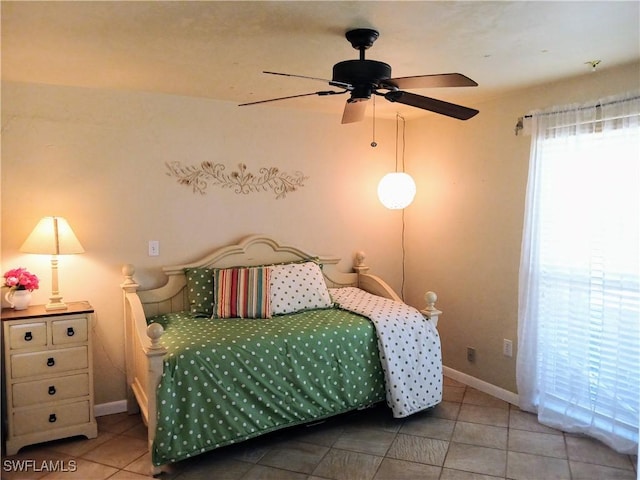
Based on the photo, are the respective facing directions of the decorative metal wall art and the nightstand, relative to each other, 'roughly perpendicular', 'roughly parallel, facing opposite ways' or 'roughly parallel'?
roughly parallel

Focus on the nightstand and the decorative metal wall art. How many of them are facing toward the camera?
2

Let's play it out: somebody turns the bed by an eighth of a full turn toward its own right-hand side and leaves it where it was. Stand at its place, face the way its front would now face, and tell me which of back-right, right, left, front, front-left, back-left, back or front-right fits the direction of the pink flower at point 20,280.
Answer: right

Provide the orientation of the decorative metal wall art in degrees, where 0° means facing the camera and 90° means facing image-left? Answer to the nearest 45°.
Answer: approximately 0°

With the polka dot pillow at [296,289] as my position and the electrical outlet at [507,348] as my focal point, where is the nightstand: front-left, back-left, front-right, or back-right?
back-right

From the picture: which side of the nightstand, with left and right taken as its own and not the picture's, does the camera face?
front

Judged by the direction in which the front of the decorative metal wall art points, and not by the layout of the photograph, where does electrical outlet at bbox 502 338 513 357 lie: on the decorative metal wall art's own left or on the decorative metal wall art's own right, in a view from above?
on the decorative metal wall art's own left

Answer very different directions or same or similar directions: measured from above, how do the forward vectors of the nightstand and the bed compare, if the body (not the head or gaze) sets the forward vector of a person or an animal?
same or similar directions
